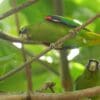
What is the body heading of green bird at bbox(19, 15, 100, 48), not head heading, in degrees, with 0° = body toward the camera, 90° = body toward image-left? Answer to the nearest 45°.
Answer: approximately 90°
